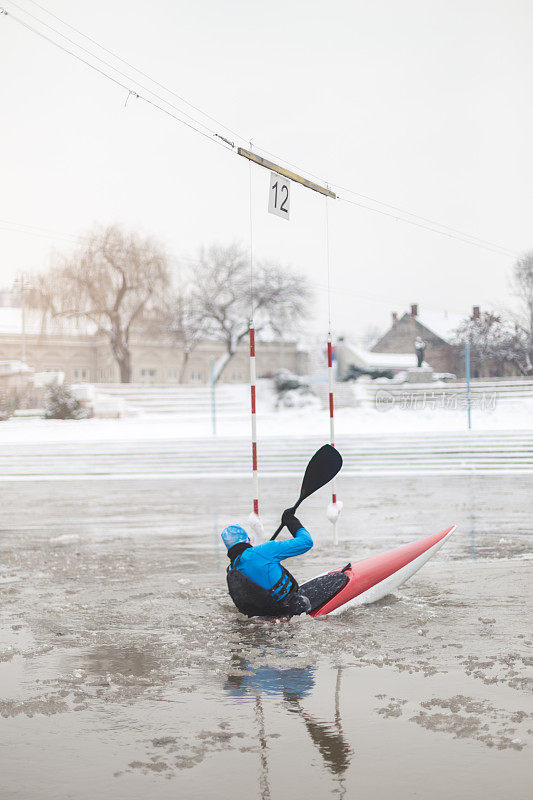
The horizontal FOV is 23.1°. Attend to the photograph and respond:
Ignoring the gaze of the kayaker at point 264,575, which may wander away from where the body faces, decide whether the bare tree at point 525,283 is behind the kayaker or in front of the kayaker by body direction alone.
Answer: in front

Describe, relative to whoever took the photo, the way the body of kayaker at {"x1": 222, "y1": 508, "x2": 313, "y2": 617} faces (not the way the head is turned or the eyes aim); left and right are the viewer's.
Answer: facing away from the viewer and to the right of the viewer

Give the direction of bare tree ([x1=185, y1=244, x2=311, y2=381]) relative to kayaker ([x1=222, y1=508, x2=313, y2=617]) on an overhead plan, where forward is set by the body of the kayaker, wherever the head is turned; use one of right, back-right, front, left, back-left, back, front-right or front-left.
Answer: front-left

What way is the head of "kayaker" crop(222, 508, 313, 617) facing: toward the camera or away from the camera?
away from the camera

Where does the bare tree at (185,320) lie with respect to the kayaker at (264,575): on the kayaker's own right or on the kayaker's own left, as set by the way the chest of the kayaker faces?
on the kayaker's own left

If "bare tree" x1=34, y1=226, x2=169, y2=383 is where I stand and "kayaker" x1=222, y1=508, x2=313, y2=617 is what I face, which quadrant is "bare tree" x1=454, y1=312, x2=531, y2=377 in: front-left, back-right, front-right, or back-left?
front-left
